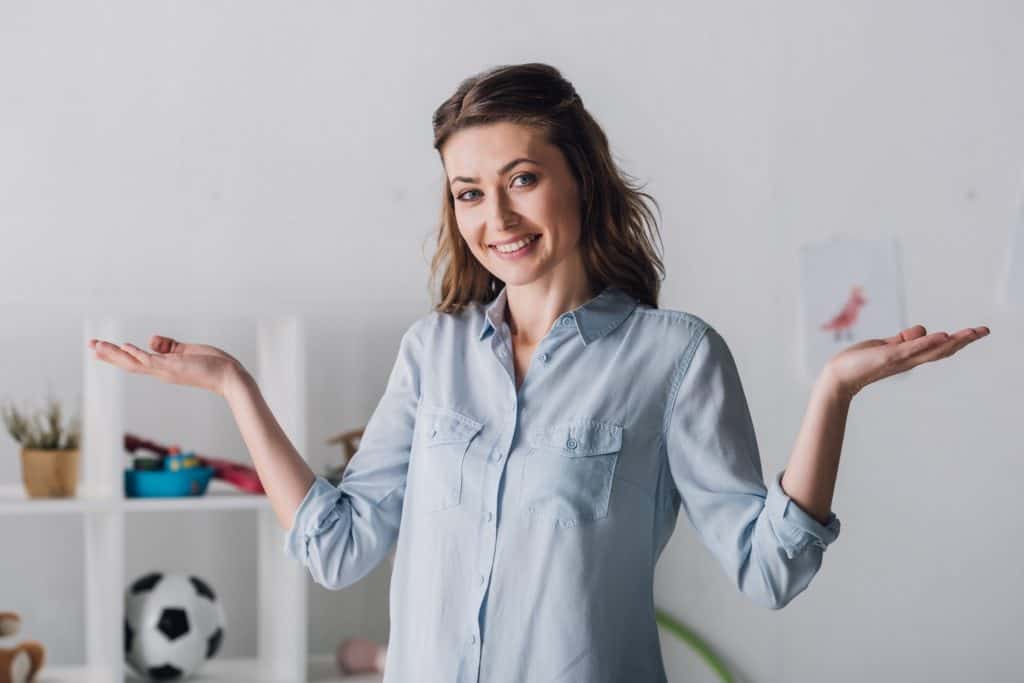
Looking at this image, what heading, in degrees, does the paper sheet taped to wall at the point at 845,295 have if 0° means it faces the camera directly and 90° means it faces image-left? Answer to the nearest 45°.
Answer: approximately 0°

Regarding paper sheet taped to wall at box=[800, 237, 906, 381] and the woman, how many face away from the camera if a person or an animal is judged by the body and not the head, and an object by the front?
0

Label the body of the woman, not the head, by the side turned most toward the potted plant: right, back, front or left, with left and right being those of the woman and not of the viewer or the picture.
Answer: right

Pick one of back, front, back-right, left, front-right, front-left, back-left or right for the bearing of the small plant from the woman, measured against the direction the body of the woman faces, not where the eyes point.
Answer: right

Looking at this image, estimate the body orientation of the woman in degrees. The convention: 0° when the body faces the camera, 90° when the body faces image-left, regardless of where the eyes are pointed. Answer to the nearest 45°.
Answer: approximately 45°

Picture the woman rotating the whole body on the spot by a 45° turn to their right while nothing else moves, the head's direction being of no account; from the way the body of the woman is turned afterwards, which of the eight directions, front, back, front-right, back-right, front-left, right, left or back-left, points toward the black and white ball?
front-right

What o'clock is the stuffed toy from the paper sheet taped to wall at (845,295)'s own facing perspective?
The stuffed toy is roughly at 2 o'clock from the paper sheet taped to wall.

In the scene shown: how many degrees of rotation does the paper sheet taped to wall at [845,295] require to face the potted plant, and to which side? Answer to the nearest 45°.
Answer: approximately 45° to its right

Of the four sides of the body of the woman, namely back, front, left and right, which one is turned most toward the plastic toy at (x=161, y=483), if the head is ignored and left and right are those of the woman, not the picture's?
right

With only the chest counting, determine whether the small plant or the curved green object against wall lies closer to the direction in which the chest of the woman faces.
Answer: the small plant
